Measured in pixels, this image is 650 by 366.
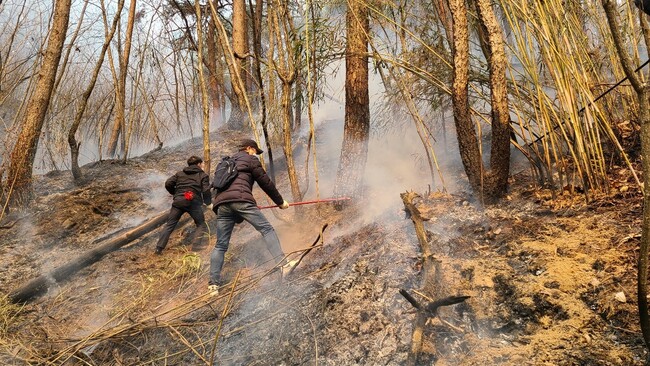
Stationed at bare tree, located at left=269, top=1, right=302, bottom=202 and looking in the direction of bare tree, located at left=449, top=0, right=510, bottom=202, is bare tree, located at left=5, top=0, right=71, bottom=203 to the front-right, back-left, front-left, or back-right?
back-right

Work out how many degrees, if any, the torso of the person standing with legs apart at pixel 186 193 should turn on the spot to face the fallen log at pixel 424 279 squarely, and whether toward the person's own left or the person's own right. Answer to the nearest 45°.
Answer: approximately 135° to the person's own right

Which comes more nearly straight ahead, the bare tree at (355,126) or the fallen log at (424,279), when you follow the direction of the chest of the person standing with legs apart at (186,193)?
the bare tree

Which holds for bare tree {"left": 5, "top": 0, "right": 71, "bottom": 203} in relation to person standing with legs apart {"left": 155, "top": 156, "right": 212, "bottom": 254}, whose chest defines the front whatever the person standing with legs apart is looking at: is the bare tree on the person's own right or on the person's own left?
on the person's own left

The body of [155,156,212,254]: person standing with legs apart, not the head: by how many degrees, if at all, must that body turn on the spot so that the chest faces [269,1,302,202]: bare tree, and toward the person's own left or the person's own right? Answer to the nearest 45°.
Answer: approximately 45° to the person's own right

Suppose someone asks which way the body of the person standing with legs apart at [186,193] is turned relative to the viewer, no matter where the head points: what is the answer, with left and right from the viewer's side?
facing away from the viewer and to the right of the viewer

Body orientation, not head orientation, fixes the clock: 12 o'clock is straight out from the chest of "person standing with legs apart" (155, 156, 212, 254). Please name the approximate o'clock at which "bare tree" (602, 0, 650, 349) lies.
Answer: The bare tree is roughly at 4 o'clock from the person standing with legs apart.

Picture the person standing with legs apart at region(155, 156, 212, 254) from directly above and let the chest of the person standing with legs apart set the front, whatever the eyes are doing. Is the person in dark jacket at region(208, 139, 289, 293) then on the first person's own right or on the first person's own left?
on the first person's own right
